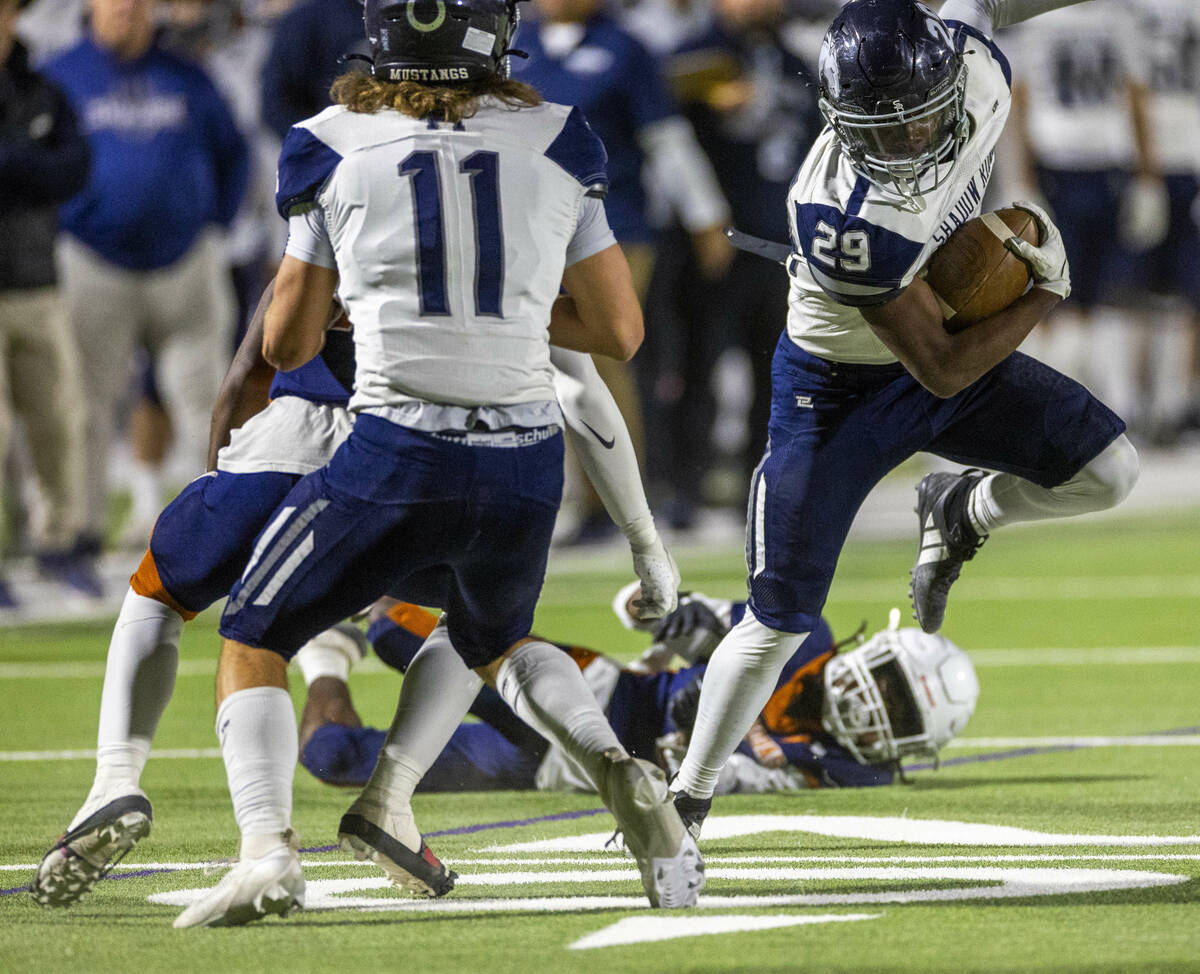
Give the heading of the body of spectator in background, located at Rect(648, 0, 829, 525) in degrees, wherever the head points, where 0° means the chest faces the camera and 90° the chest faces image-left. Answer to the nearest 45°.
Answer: approximately 0°

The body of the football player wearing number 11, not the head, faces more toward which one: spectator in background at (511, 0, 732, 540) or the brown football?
the spectator in background

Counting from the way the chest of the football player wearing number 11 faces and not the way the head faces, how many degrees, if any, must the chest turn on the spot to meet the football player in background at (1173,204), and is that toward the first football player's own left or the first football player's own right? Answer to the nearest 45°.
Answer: approximately 45° to the first football player's own right

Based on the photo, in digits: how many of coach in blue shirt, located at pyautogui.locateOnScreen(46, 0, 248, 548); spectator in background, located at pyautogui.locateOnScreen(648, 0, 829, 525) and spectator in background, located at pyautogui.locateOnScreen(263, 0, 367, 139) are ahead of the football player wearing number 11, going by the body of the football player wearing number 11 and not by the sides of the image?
3

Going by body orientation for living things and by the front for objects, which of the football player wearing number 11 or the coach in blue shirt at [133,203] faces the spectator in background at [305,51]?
the football player wearing number 11

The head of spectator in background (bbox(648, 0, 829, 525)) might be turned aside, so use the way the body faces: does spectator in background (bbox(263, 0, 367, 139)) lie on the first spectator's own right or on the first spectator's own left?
on the first spectator's own right

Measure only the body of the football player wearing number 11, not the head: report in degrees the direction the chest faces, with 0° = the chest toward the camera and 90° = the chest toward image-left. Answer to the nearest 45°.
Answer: approximately 180°

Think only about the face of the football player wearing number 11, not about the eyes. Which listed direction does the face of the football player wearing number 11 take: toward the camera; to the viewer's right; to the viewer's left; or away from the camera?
away from the camera

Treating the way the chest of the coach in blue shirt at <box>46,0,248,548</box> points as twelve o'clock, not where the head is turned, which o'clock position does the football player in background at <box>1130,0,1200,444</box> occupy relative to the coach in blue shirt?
The football player in background is roughly at 8 o'clock from the coach in blue shirt.
